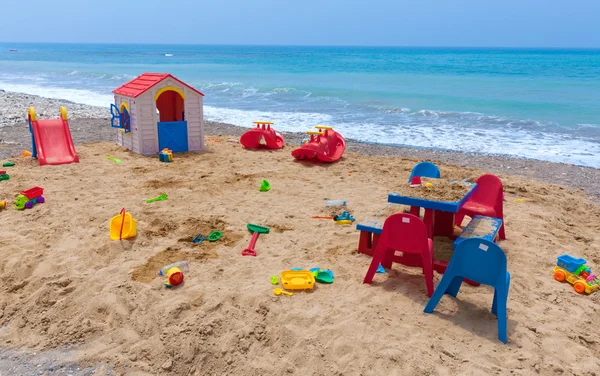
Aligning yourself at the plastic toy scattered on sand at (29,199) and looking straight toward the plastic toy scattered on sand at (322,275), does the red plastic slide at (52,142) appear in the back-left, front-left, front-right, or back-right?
back-left

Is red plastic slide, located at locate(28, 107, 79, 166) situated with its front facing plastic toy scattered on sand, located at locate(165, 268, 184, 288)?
yes

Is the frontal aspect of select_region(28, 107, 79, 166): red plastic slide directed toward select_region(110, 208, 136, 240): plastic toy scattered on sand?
yes

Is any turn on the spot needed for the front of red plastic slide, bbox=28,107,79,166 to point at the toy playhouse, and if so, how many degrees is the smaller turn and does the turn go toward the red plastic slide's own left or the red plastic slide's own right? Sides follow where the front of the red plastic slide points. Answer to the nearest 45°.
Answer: approximately 90° to the red plastic slide's own left

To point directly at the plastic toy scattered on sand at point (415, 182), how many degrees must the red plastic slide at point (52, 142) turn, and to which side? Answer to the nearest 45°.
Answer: approximately 45° to its left

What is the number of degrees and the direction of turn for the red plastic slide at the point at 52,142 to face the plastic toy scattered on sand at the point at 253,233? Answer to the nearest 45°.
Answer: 0° — it already faces it

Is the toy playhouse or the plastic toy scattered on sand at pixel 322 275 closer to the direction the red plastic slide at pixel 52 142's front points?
the plastic toy scattered on sand

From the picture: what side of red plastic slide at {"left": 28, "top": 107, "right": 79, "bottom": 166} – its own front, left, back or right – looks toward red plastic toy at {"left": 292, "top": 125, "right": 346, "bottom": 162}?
left

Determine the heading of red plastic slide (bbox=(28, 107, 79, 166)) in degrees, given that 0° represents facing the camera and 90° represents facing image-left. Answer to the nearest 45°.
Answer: approximately 0°
